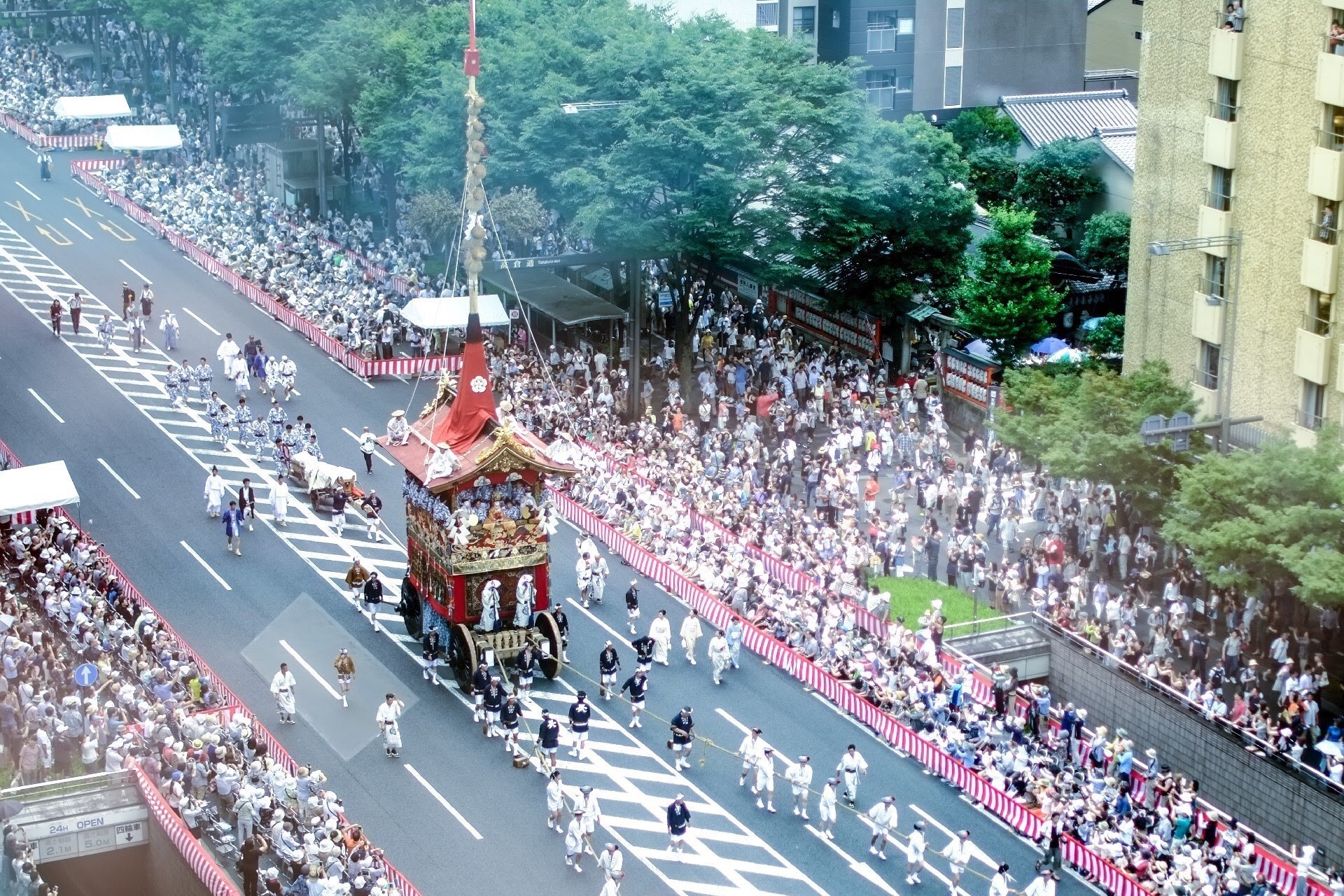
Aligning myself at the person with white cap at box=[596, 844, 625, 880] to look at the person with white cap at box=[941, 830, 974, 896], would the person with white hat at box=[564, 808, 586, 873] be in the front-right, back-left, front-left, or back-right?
back-left

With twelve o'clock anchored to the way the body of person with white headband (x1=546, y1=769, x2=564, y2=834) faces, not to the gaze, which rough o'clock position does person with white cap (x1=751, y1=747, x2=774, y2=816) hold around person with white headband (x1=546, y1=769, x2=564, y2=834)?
person with white cap (x1=751, y1=747, x2=774, y2=816) is roughly at 10 o'clock from person with white headband (x1=546, y1=769, x2=564, y2=834).

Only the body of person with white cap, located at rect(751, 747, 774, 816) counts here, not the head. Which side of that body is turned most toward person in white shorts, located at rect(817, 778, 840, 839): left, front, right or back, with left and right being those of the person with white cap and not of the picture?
front

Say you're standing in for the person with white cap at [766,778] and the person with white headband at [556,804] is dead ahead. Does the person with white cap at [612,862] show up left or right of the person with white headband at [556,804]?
left

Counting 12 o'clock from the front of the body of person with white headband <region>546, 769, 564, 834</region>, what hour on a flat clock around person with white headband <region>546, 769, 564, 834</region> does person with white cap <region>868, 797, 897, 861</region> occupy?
person with white cap <region>868, 797, 897, 861</region> is roughly at 11 o'clock from person with white headband <region>546, 769, 564, 834</region>.

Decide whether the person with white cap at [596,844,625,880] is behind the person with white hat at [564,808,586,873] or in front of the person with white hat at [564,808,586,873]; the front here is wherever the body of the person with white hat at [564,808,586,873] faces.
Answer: in front

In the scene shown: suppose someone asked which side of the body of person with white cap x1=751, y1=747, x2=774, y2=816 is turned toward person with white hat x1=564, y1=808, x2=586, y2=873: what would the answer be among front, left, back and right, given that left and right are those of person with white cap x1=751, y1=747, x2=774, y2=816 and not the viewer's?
right

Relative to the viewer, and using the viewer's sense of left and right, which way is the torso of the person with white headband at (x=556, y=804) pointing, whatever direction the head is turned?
facing the viewer and to the right of the viewer

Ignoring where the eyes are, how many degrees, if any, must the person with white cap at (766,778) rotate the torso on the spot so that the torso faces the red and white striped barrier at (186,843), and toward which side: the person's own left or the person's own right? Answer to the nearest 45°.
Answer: approximately 135° to the person's own right

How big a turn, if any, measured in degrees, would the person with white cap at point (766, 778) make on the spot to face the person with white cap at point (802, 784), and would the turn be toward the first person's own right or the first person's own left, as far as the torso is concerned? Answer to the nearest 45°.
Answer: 0° — they already face them

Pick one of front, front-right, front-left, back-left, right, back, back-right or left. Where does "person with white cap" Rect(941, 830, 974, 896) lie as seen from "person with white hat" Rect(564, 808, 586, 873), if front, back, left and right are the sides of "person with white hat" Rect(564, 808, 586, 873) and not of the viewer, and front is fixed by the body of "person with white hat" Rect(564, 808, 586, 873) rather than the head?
front-left
